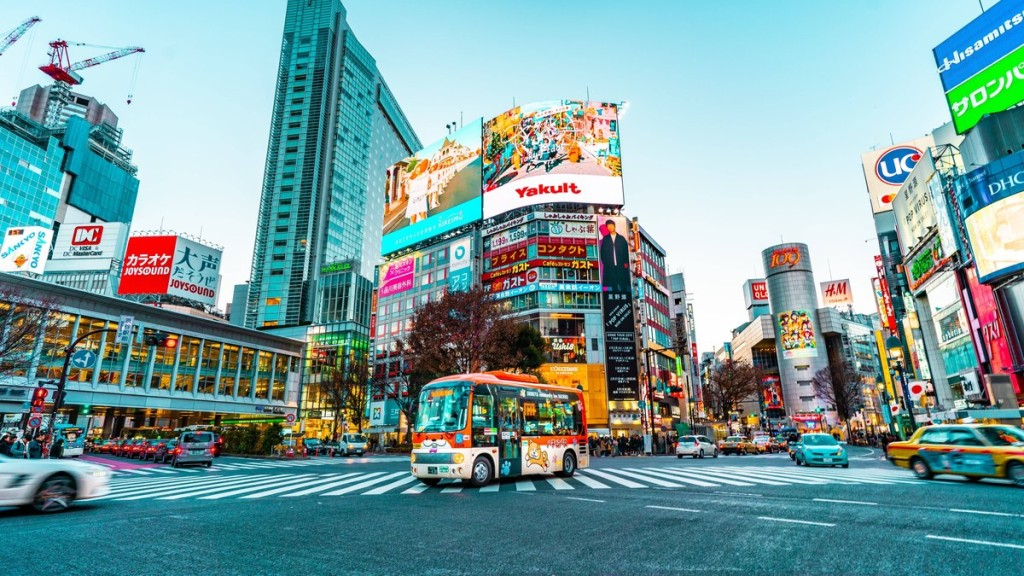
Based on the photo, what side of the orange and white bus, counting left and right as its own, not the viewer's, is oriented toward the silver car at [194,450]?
right

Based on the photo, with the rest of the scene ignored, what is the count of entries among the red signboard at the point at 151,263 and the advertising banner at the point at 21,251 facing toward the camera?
2

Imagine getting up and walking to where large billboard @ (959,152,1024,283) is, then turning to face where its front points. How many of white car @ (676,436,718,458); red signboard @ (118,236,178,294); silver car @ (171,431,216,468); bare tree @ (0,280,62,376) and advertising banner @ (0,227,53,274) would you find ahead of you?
5

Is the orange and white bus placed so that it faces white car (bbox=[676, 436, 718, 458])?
no

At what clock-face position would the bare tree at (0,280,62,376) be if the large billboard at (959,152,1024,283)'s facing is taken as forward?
The bare tree is roughly at 12 o'clock from the large billboard.

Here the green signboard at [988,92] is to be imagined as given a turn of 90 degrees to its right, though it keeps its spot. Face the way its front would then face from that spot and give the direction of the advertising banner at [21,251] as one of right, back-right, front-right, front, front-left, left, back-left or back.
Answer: left

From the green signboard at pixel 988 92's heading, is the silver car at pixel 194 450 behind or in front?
in front

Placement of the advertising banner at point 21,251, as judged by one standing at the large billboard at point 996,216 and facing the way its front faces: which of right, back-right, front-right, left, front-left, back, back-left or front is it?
front

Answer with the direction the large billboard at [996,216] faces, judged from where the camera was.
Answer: facing the viewer and to the left of the viewer

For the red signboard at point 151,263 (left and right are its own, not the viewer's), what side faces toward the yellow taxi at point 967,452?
front

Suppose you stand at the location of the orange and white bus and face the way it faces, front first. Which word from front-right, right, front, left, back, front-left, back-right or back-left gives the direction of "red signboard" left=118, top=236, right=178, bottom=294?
right

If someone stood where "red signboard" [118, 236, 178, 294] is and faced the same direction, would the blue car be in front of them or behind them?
in front

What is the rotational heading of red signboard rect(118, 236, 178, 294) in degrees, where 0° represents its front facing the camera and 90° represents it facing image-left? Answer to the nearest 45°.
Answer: approximately 0°

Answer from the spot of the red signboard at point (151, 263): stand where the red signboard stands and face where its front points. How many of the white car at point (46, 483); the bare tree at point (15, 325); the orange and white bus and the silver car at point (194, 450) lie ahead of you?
4

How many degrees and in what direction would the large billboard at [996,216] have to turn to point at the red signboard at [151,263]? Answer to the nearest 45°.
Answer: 0° — it already faces it

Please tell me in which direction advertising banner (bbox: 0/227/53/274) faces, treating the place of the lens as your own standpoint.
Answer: facing the viewer

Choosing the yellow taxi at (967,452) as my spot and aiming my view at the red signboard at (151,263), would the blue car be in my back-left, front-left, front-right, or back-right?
front-right

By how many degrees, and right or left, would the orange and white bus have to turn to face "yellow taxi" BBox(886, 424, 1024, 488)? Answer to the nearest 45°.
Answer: approximately 135° to its left
